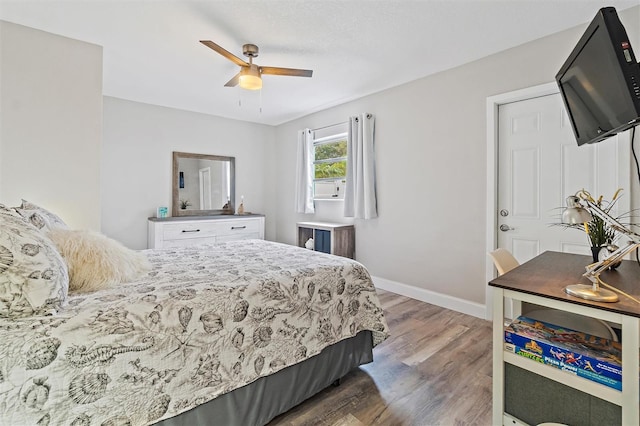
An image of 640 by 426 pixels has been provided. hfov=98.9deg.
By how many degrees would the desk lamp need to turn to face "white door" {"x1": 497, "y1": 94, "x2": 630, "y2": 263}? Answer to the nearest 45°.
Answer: approximately 90° to its right

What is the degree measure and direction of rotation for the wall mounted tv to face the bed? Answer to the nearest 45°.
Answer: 0° — it already faces it

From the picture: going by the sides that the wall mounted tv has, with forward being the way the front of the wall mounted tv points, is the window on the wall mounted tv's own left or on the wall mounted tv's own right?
on the wall mounted tv's own right

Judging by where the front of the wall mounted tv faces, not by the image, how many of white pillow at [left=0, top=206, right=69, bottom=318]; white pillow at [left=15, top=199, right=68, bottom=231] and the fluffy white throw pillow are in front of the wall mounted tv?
3

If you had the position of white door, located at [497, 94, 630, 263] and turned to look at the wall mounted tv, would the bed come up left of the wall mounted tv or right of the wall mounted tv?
right

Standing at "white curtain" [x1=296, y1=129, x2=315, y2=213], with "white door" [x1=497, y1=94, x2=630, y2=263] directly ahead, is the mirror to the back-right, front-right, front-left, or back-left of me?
back-right

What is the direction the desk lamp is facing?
to the viewer's left

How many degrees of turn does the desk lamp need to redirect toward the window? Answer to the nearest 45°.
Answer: approximately 45° to its right
